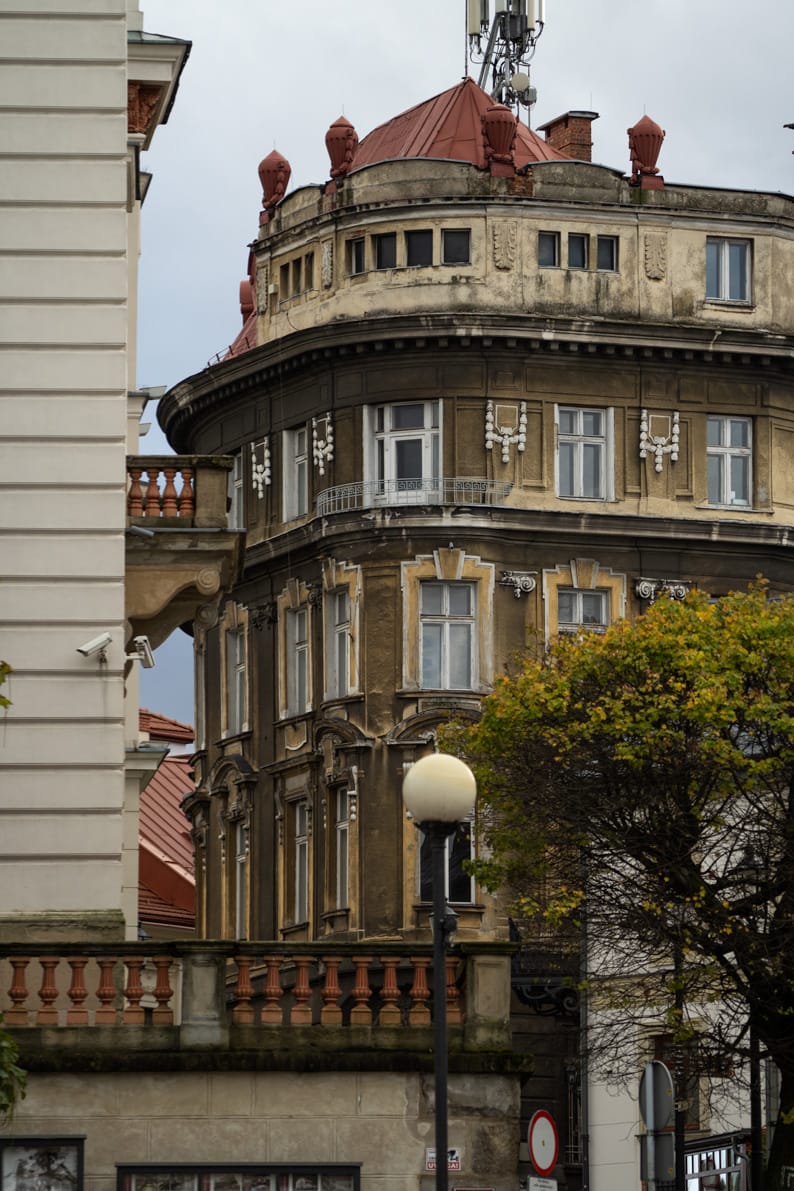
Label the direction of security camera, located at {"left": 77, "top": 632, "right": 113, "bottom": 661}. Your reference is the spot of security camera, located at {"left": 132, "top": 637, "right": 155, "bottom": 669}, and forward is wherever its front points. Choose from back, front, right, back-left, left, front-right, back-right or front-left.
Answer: front-right

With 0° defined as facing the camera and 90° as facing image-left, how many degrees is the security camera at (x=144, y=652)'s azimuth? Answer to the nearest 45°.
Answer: approximately 315°

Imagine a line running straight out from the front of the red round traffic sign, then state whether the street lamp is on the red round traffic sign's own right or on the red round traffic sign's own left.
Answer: on the red round traffic sign's own right
